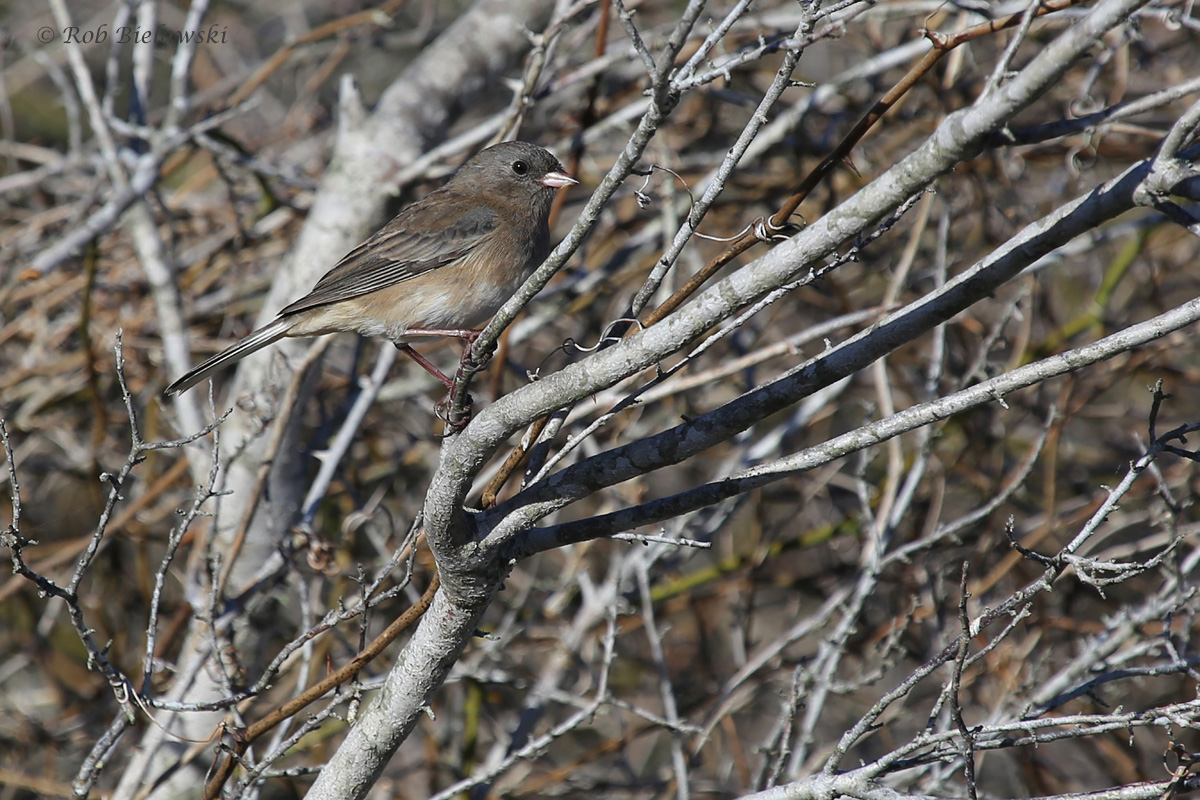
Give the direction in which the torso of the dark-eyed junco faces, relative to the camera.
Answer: to the viewer's right
